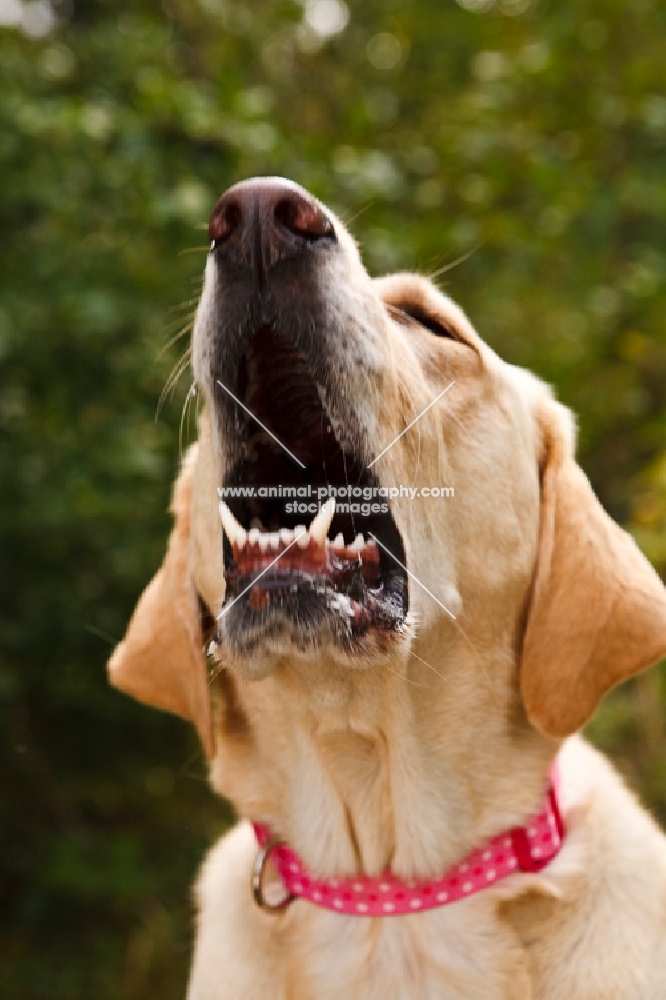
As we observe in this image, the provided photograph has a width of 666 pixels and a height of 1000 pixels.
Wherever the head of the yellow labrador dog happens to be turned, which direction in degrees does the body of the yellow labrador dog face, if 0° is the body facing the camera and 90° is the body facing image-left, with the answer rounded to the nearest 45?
approximately 45°
